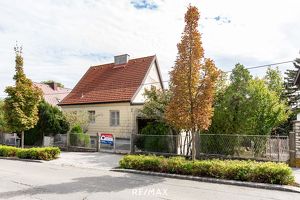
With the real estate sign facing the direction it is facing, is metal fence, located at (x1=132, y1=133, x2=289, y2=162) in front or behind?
in front

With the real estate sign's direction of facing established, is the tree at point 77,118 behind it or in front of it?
behind

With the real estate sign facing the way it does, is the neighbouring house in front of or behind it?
behind

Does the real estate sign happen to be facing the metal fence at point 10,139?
no

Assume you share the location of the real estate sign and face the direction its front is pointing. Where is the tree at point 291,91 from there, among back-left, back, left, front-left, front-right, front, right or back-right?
back-left

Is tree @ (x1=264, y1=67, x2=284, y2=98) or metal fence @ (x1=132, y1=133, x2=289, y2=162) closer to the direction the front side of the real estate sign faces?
the metal fence

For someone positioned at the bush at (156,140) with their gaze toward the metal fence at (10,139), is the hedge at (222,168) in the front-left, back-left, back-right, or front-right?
back-left

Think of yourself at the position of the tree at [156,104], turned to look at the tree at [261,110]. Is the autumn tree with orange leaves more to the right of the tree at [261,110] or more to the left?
right

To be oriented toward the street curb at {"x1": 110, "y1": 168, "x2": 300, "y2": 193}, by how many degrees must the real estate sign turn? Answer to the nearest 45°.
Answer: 0° — it already faces it

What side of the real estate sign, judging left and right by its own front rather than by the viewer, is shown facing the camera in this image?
front

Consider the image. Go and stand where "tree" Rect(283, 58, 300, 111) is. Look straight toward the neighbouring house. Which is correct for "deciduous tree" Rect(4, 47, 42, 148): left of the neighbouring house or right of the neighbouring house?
left

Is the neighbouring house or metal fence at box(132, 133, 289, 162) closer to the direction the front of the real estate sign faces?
the metal fence

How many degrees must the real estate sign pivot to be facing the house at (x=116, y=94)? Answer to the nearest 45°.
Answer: approximately 180°

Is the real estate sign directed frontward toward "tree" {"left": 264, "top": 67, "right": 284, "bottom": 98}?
no

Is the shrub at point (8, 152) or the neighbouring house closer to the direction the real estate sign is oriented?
the shrub
